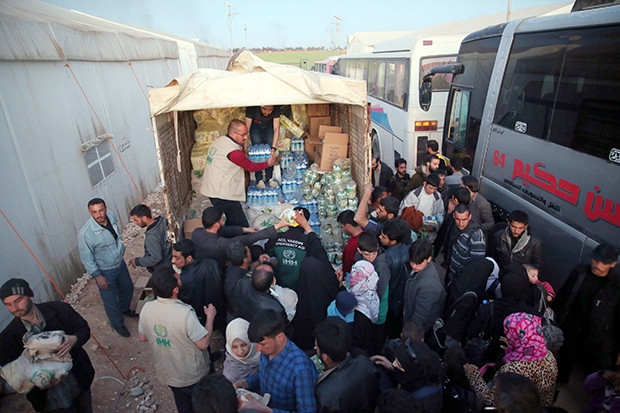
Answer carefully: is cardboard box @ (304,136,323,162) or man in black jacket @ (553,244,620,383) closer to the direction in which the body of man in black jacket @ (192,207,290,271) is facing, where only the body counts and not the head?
the cardboard box

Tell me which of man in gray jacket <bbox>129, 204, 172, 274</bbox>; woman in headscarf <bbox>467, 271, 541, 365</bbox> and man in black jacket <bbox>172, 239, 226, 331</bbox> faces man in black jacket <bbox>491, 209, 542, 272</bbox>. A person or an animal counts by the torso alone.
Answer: the woman in headscarf

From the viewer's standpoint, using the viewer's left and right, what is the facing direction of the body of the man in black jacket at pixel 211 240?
facing away from the viewer and to the right of the viewer

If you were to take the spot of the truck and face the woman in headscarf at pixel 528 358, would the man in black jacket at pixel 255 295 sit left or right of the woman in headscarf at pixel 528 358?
right

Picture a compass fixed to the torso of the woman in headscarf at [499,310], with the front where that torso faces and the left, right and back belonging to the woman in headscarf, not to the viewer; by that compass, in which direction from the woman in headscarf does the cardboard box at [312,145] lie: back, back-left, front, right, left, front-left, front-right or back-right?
front-left

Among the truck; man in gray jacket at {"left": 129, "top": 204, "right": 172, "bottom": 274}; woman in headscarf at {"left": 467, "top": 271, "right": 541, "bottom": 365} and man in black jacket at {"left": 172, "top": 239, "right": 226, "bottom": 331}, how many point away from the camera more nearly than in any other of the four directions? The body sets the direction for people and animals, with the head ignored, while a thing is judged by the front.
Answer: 2

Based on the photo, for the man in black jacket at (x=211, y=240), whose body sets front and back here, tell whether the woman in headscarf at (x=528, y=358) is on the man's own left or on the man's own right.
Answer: on the man's own right
